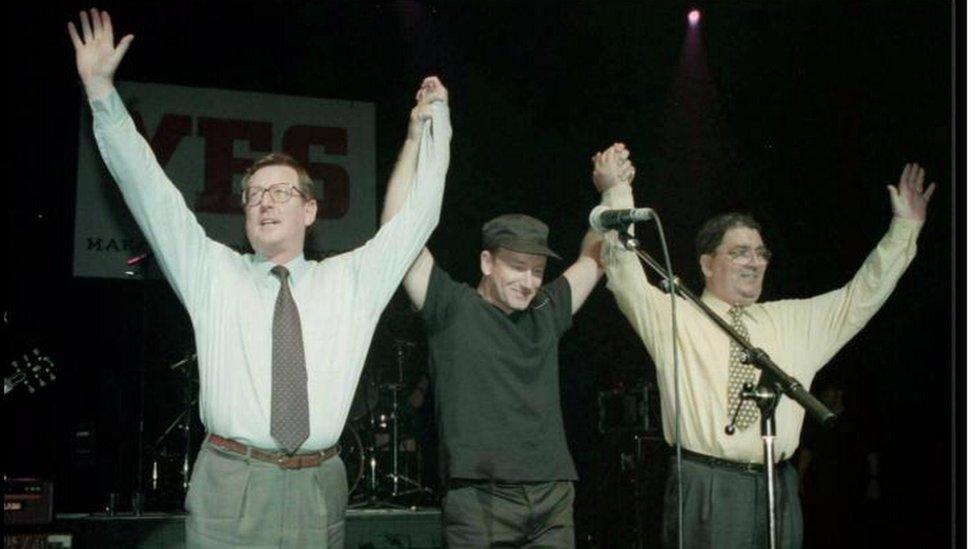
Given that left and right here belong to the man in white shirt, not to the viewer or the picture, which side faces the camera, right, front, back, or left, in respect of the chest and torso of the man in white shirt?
front

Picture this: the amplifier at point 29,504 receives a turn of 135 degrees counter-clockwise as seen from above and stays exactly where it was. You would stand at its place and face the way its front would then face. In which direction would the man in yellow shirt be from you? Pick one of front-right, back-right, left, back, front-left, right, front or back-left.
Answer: right

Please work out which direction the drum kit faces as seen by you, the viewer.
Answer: facing the viewer

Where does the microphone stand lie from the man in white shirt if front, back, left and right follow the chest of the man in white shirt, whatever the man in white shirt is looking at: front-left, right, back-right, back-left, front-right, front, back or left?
left

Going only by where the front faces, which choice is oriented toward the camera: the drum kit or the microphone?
the drum kit

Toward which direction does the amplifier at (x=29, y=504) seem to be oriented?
toward the camera

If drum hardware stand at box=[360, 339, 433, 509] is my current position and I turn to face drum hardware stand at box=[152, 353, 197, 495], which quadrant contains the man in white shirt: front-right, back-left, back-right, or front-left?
front-left

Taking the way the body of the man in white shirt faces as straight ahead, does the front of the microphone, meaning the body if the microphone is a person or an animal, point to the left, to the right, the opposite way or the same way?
to the right

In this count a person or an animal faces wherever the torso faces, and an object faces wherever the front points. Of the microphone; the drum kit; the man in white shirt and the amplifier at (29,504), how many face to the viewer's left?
1

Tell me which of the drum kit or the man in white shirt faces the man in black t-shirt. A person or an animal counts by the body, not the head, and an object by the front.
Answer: the drum kit

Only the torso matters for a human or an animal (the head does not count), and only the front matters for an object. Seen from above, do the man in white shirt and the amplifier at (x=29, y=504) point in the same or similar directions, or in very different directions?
same or similar directions

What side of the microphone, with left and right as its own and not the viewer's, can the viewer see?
left

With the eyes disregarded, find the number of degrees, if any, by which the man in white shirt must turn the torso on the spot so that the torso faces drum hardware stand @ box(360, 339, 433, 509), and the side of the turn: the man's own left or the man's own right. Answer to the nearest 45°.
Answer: approximately 180°

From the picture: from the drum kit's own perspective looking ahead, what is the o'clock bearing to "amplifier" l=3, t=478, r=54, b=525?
The amplifier is roughly at 2 o'clock from the drum kit.

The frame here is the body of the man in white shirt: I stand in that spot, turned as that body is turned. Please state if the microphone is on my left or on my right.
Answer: on my left

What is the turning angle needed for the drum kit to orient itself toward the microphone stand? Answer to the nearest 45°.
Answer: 0° — it already faces it
